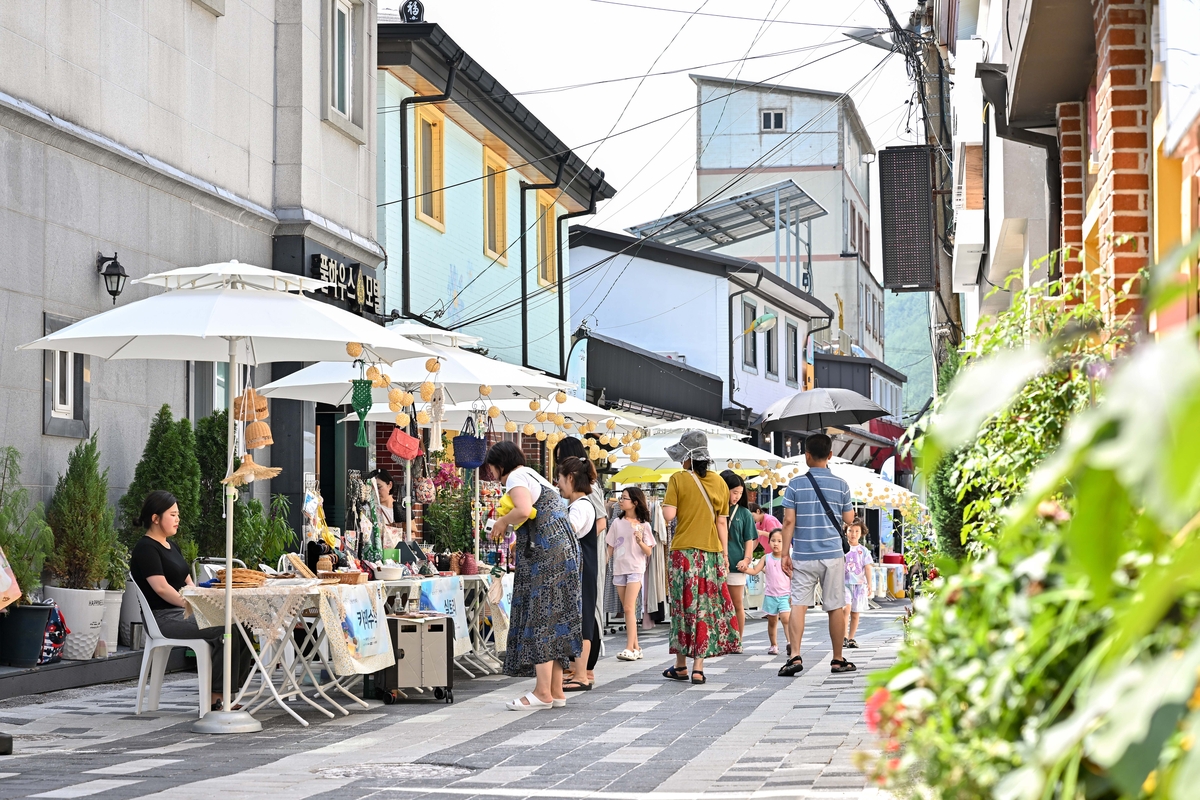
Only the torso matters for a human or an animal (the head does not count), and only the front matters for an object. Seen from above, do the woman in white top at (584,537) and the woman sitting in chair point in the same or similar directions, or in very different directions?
very different directions

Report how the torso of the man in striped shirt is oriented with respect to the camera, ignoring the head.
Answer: away from the camera

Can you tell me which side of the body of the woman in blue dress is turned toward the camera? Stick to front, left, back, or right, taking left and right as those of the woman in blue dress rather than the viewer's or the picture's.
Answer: left

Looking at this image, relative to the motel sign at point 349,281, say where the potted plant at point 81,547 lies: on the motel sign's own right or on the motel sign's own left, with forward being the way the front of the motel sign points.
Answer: on the motel sign's own right

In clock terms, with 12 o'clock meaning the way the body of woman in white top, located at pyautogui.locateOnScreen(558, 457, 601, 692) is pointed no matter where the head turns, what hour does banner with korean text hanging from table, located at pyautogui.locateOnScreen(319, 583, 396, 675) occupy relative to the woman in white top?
The banner with korean text hanging from table is roughly at 10 o'clock from the woman in white top.

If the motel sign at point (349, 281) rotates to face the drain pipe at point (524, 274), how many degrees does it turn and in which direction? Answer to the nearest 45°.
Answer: approximately 135° to its left

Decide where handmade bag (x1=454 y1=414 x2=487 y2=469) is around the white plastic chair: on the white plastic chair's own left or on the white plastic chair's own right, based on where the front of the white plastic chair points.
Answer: on the white plastic chair's own left

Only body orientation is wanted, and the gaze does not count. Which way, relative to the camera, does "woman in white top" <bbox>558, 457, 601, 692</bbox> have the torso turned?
to the viewer's left

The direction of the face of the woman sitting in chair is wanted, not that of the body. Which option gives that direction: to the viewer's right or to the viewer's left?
to the viewer's right

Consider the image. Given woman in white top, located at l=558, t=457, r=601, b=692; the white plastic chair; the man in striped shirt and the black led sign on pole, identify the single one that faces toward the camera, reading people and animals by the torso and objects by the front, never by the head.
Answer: the black led sign on pole

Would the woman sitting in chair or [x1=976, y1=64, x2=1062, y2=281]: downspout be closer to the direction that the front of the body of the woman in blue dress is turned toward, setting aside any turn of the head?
the woman sitting in chair

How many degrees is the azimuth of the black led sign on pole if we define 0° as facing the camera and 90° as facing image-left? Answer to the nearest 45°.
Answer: approximately 0°

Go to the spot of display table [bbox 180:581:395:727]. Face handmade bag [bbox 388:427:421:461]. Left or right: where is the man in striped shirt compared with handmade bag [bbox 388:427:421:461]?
right

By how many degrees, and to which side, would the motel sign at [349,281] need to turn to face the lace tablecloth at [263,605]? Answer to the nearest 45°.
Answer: approximately 45° to its right

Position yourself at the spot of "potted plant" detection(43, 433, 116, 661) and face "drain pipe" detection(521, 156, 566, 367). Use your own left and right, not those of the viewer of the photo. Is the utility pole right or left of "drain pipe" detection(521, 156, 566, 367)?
right
